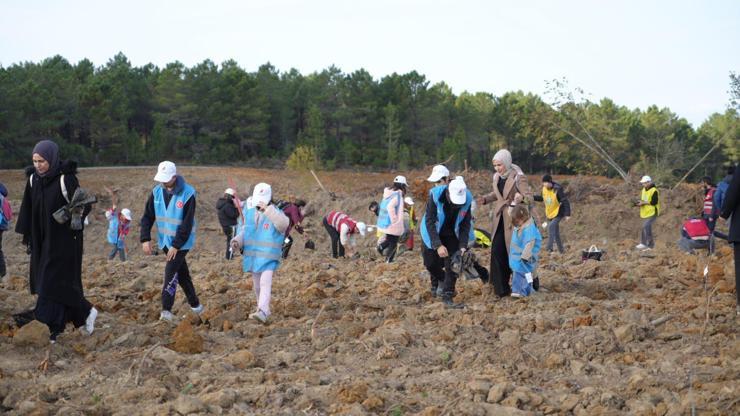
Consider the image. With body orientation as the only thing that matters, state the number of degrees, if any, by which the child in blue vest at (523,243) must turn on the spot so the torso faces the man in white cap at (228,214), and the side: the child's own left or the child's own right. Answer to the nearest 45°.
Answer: approximately 90° to the child's own right

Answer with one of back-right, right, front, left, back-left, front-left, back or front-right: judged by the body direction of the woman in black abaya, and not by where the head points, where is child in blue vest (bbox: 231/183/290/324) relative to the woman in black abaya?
back-left

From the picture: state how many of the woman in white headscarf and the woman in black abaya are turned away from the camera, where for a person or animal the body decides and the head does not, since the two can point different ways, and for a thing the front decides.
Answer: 0

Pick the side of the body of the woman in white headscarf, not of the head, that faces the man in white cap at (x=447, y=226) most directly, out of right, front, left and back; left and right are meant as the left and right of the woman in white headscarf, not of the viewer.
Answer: front

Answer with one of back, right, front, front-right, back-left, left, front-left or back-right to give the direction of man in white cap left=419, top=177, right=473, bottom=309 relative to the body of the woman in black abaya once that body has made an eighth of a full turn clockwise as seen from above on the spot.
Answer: back

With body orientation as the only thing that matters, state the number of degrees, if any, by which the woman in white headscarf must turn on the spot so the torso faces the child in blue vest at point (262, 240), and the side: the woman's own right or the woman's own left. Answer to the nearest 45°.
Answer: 0° — they already face them

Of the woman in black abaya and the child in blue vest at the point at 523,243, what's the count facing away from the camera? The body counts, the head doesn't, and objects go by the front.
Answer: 0

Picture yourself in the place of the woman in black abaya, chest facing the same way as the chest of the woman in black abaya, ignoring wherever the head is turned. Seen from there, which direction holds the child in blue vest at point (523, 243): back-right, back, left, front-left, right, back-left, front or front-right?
back-left

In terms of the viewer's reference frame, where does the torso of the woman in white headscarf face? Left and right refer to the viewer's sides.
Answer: facing the viewer and to the left of the viewer

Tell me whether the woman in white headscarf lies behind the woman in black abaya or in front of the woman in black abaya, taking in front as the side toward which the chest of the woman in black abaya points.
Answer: behind
